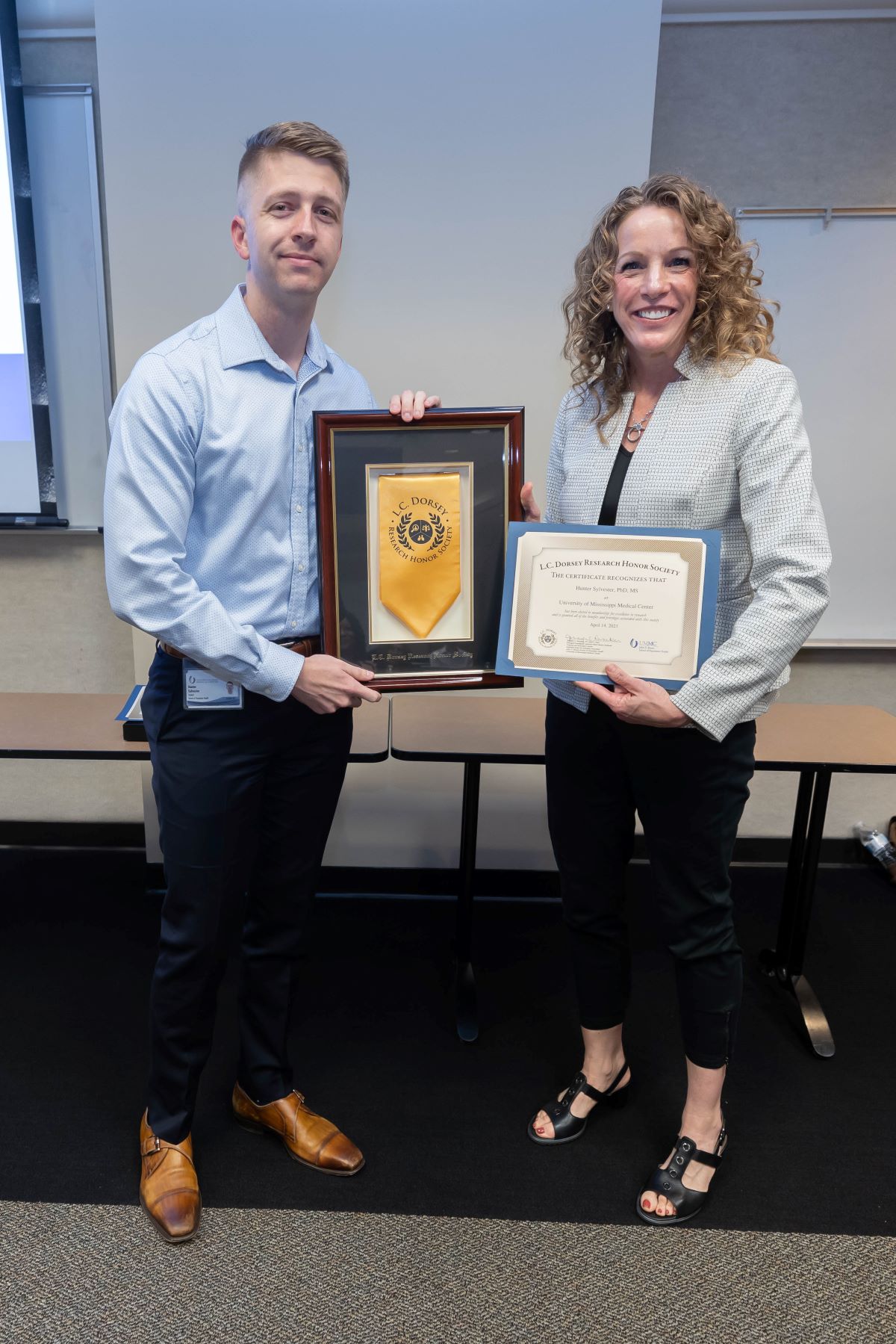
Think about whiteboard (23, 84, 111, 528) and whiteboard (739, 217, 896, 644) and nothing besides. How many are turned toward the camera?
2

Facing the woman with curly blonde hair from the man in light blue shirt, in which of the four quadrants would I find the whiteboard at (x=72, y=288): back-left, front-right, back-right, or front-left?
back-left

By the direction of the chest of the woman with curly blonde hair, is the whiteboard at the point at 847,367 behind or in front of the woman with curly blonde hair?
behind

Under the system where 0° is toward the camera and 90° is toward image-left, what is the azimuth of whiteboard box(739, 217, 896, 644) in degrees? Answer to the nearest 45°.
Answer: approximately 0°

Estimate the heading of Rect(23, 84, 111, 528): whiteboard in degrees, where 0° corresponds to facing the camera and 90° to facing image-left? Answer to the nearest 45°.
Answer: approximately 0°

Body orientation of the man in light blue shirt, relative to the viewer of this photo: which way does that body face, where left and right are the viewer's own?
facing the viewer and to the right of the viewer

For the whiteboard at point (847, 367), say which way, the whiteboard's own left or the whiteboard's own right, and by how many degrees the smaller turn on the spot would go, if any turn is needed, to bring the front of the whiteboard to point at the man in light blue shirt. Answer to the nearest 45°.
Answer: approximately 45° to the whiteboard's own right

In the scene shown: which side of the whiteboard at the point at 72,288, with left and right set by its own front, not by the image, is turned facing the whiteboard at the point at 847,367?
left

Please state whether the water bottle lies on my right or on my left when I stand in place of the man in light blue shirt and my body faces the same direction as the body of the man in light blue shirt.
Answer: on my left

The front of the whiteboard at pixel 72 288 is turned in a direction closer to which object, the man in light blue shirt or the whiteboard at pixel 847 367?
the man in light blue shirt
